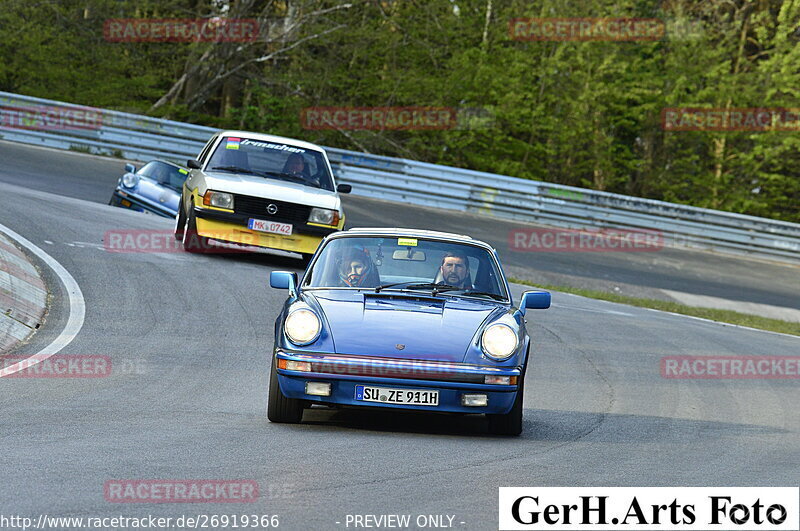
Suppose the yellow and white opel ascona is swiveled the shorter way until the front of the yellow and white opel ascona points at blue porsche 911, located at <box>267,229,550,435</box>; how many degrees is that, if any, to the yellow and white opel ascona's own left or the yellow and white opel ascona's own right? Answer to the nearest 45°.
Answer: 0° — it already faces it

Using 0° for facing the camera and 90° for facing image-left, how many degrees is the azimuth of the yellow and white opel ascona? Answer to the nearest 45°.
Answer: approximately 0°

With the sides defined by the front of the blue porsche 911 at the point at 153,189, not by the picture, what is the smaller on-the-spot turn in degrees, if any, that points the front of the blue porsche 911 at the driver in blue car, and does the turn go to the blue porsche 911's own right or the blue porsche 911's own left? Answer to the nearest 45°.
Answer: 0° — it already faces them

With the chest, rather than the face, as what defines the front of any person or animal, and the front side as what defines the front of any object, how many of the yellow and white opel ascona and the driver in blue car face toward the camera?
2

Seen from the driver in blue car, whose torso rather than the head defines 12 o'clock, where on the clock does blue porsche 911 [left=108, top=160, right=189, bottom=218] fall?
The blue porsche 911 is roughly at 5 o'clock from the driver in blue car.

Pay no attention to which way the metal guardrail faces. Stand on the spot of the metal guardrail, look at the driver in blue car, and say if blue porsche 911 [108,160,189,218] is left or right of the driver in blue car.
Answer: right

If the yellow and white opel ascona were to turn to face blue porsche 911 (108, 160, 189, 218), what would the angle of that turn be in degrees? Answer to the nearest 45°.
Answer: approximately 180°
